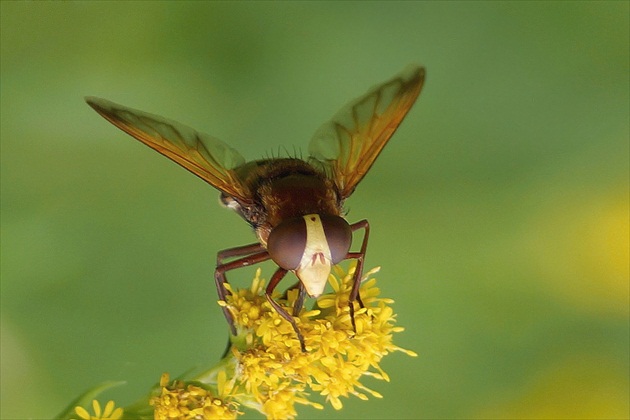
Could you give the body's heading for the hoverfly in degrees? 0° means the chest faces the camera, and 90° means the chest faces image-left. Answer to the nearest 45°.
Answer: approximately 0°
